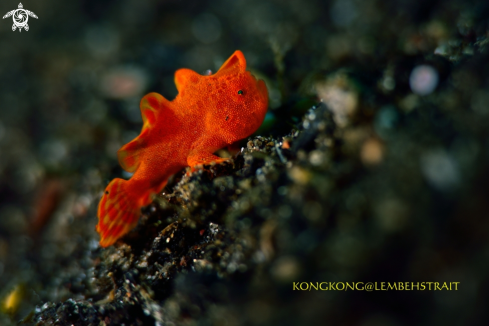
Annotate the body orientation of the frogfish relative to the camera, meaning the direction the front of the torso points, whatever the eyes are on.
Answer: to the viewer's right
